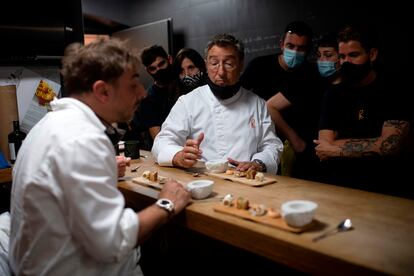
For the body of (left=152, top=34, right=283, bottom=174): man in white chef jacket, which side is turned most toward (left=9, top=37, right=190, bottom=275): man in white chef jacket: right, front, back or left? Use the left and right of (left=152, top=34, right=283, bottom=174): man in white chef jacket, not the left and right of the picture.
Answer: front

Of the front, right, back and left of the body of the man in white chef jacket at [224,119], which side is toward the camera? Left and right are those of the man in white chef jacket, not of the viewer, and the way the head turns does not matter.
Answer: front

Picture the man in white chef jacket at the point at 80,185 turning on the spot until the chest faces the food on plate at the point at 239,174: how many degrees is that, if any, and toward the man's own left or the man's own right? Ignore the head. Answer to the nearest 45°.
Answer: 0° — they already face it

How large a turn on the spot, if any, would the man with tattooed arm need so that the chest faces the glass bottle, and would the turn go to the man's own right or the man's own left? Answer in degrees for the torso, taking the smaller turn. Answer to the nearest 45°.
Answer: approximately 45° to the man's own right

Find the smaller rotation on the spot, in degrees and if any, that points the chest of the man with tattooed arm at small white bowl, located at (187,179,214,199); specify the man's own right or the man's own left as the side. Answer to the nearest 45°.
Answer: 0° — they already face it

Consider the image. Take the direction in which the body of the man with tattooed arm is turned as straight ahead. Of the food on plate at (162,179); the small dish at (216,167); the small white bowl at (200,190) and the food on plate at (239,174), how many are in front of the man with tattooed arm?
4

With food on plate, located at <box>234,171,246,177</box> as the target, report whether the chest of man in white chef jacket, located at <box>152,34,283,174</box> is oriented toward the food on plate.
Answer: yes

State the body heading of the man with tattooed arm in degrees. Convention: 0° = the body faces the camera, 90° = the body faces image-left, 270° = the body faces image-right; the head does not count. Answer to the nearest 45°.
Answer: approximately 45°

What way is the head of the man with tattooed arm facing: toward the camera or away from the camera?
toward the camera

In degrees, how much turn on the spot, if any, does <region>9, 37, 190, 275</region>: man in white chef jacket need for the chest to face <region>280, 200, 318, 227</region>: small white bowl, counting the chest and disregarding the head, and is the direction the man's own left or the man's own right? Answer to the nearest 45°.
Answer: approximately 45° to the man's own right

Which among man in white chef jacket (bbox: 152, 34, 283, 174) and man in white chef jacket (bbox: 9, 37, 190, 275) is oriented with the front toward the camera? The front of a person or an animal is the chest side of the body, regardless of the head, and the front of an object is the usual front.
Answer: man in white chef jacket (bbox: 152, 34, 283, 174)

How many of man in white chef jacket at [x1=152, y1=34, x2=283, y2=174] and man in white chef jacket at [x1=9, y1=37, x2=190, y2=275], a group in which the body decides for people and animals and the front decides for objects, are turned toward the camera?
1

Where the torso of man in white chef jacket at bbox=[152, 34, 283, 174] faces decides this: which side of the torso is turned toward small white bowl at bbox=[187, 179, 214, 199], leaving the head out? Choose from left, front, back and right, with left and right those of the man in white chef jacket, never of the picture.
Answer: front

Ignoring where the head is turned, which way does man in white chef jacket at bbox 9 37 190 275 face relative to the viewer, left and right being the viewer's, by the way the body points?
facing away from the viewer and to the right of the viewer

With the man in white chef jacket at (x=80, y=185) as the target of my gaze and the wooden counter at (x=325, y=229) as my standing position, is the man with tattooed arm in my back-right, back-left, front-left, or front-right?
back-right
